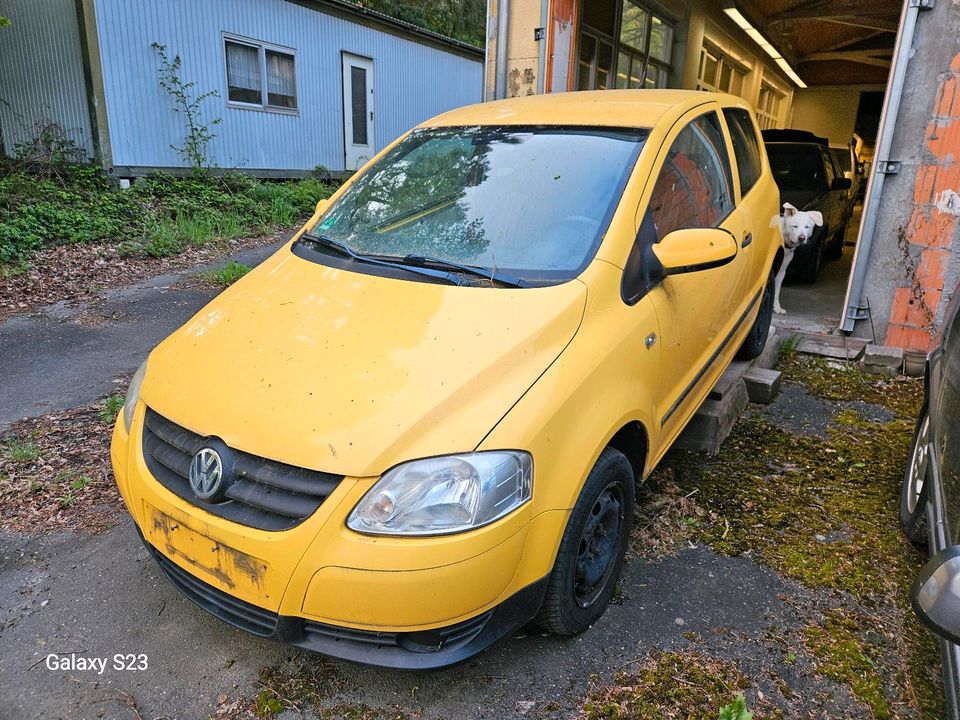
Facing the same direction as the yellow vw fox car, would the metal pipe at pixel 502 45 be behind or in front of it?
behind

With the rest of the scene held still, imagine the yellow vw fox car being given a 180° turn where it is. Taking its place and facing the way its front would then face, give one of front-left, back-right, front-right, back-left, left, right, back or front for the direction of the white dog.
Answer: front

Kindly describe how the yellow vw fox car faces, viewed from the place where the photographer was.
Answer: facing the viewer and to the left of the viewer

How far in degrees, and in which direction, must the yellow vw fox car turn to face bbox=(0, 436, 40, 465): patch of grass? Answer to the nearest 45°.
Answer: approximately 90° to its right

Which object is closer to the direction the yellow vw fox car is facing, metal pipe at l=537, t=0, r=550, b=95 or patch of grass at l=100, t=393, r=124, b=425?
the patch of grass

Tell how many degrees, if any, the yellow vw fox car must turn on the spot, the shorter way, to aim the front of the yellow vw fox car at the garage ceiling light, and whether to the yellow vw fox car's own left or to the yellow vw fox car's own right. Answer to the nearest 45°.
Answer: approximately 180°

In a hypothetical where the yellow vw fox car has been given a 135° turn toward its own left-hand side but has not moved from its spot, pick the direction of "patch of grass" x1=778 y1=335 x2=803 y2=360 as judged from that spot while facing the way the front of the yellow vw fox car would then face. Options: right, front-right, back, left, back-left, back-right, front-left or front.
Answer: front-left

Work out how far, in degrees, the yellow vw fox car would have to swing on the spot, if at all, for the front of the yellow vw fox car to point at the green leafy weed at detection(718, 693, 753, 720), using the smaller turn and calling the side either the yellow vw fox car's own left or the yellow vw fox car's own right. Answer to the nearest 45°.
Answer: approximately 90° to the yellow vw fox car's own left

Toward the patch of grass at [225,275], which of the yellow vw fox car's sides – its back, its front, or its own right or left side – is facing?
right

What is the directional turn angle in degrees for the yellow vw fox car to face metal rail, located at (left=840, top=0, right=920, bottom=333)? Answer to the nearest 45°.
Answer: approximately 180°

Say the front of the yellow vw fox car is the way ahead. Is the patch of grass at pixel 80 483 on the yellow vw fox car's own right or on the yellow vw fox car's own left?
on the yellow vw fox car's own right
